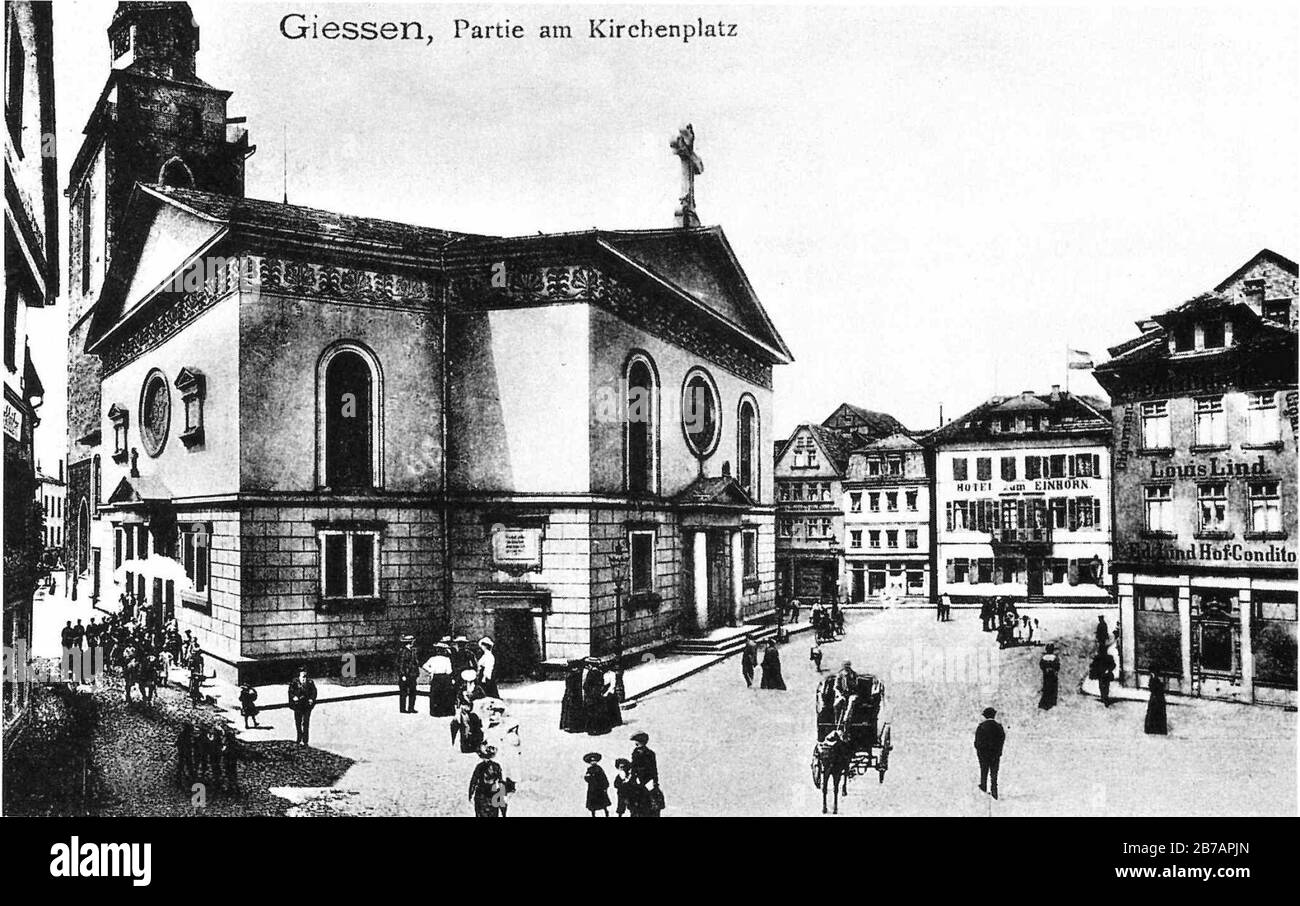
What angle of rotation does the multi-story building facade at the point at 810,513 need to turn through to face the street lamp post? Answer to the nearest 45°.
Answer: approximately 45° to its right

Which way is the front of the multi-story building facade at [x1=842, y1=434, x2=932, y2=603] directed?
toward the camera

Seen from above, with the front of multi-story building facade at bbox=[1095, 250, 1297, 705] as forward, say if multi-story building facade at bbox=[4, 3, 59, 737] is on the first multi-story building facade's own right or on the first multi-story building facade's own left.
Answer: on the first multi-story building facade's own right

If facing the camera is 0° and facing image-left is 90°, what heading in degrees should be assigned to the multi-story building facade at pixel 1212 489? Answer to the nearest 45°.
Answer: approximately 0°

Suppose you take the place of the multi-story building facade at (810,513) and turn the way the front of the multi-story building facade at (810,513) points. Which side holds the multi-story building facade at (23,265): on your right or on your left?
on your right

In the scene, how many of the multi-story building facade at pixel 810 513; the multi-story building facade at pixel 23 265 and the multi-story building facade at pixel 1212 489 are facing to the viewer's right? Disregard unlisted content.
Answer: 1

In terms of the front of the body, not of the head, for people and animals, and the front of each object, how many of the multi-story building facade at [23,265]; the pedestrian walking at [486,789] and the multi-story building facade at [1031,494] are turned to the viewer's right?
1
